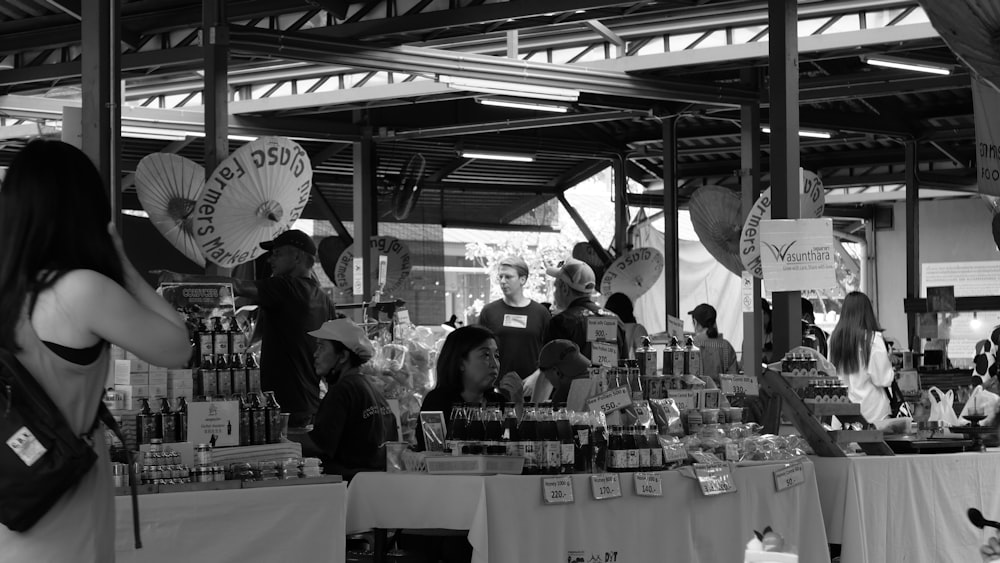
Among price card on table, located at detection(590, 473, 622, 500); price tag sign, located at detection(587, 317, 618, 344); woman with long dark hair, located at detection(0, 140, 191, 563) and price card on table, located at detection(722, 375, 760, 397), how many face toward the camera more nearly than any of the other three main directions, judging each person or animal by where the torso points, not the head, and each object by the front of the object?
3

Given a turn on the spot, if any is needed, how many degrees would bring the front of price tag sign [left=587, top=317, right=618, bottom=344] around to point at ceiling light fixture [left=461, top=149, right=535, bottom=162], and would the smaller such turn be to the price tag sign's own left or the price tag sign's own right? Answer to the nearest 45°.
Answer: approximately 180°

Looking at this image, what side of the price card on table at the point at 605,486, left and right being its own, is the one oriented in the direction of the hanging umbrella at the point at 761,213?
back

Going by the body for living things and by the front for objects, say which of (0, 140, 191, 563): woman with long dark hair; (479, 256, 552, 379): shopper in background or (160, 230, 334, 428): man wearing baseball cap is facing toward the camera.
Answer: the shopper in background

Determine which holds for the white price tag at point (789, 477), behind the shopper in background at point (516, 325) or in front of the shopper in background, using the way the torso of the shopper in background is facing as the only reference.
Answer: in front

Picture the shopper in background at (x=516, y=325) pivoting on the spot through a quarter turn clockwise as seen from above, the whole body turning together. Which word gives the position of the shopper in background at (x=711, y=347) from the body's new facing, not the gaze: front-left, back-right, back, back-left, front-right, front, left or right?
back-right

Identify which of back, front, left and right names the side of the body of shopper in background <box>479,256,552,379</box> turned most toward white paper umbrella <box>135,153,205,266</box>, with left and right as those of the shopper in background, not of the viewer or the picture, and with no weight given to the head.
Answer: right

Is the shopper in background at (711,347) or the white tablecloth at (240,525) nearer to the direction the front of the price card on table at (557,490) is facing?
the white tablecloth

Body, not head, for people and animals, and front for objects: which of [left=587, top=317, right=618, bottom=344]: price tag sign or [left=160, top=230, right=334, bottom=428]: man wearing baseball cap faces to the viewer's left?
the man wearing baseball cap

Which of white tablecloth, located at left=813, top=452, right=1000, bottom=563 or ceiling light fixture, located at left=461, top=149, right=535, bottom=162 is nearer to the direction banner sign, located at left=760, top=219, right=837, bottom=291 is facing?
the white tablecloth
